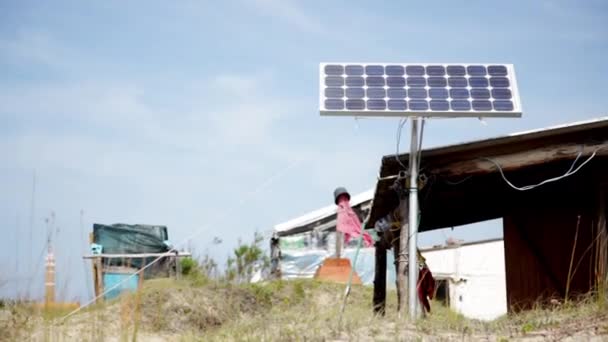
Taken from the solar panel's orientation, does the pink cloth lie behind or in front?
behind

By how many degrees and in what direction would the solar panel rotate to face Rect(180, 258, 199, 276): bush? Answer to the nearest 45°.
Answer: approximately 135° to its right

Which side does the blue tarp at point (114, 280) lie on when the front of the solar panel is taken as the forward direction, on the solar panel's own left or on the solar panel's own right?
on the solar panel's own right

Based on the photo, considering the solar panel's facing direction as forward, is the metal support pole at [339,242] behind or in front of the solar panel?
behind

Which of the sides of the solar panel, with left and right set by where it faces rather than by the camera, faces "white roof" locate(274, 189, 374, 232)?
back

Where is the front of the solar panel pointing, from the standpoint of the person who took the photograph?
facing the viewer

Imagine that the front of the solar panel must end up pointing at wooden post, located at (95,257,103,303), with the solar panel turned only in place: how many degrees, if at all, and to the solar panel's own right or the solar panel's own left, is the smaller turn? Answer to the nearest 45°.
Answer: approximately 135° to the solar panel's own right
